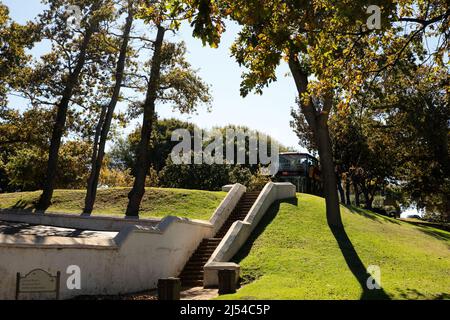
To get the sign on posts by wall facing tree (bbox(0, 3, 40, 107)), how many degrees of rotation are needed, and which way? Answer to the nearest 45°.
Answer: approximately 180°

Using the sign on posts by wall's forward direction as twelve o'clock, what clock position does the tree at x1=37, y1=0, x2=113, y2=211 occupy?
The tree is roughly at 6 o'clock from the sign on posts by wall.

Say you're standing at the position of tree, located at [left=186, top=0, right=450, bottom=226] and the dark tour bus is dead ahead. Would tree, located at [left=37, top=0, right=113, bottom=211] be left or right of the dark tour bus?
left

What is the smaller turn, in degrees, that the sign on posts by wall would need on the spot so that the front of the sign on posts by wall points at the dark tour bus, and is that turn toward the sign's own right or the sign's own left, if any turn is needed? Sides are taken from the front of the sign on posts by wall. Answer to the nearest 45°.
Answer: approximately 135° to the sign's own left

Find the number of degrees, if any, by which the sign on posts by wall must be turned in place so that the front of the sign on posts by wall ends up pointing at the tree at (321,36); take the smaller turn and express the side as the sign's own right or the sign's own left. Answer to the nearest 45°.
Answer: approximately 90° to the sign's own left

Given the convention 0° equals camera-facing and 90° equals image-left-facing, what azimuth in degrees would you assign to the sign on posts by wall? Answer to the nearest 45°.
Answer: approximately 0°

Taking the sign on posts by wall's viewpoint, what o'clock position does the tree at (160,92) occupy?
The tree is roughly at 7 o'clock from the sign on posts by wall.

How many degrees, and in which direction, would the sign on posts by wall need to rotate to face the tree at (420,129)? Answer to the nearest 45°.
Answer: approximately 135° to its left

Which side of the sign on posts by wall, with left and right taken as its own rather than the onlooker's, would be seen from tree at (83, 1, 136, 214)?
back
